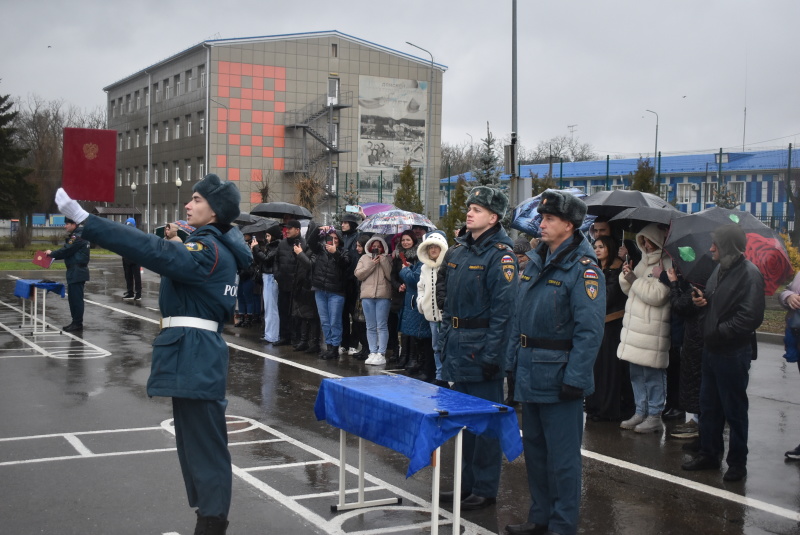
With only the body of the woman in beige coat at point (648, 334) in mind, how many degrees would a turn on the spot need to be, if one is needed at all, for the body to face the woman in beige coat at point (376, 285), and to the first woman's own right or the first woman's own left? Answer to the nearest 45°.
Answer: approximately 90° to the first woman's own right

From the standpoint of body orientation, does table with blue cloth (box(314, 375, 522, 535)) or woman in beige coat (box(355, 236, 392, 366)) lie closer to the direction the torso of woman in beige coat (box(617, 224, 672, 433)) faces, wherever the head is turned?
the table with blue cloth

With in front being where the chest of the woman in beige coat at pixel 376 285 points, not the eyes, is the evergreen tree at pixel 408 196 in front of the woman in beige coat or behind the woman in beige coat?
behind

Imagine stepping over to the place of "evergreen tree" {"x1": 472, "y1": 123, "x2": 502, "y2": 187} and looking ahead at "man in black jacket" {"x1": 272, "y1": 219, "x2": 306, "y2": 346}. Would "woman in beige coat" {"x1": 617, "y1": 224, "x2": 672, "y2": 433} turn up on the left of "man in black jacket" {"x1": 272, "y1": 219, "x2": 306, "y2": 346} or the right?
left

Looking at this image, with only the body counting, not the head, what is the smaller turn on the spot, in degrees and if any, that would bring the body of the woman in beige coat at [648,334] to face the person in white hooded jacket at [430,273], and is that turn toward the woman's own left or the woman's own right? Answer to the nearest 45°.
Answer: approximately 90° to the woman's own right

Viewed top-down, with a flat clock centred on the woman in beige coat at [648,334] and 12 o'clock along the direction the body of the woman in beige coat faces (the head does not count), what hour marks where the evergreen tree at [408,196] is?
The evergreen tree is roughly at 4 o'clock from the woman in beige coat.

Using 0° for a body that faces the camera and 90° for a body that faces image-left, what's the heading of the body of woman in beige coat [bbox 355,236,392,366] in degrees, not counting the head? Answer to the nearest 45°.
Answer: approximately 0°

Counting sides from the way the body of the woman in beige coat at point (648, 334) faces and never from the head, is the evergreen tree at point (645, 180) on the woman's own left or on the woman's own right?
on the woman's own right

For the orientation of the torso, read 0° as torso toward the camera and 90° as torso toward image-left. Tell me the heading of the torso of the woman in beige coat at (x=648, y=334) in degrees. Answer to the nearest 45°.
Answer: approximately 45°

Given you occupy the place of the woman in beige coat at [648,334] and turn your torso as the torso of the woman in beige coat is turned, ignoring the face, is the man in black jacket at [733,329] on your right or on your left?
on your left
